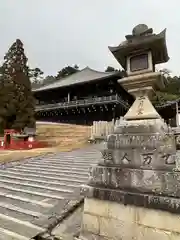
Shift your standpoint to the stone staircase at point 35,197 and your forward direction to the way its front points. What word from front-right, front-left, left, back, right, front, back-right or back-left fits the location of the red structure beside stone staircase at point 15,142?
back-right

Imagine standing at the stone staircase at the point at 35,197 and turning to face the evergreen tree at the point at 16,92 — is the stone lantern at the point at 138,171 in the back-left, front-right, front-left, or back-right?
back-right

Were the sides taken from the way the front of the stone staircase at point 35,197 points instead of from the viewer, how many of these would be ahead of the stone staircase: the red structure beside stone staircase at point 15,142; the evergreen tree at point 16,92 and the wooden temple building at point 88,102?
0

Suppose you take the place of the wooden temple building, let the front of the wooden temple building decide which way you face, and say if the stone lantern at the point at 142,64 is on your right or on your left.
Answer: on your left

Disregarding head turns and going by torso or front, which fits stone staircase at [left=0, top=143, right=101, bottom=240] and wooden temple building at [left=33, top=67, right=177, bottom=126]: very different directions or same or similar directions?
same or similar directions

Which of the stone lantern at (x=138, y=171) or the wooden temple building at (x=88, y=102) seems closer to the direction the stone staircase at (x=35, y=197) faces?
the stone lantern

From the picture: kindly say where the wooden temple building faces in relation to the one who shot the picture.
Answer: facing the viewer and to the left of the viewer

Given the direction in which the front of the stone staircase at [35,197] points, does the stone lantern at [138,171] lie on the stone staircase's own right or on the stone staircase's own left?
on the stone staircase's own left

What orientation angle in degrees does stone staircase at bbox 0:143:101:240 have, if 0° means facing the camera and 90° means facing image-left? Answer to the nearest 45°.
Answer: approximately 45°

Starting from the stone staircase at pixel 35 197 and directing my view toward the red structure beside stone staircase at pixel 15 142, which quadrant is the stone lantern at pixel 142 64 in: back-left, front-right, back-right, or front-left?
back-right

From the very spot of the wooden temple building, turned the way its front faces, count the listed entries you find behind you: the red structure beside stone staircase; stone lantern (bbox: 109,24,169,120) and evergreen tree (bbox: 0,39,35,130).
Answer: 0

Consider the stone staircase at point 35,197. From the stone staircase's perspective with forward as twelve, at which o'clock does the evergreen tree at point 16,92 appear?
The evergreen tree is roughly at 4 o'clock from the stone staircase.

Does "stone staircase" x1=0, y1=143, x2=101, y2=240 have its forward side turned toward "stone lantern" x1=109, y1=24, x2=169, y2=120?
no

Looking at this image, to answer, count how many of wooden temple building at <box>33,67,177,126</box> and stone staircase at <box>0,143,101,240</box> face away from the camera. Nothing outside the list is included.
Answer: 0

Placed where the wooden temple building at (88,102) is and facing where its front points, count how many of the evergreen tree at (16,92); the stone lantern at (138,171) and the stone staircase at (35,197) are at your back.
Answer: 0
